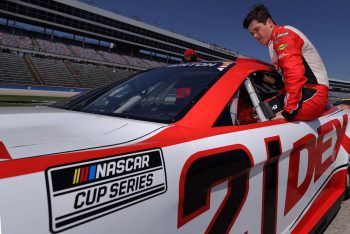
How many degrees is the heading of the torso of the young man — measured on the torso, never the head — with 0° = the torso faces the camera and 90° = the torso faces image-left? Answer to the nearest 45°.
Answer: approximately 90°

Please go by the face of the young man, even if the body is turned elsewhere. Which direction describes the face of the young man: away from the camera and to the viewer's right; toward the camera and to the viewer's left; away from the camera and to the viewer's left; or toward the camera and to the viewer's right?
toward the camera and to the viewer's left

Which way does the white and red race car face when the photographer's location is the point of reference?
facing the viewer and to the left of the viewer
